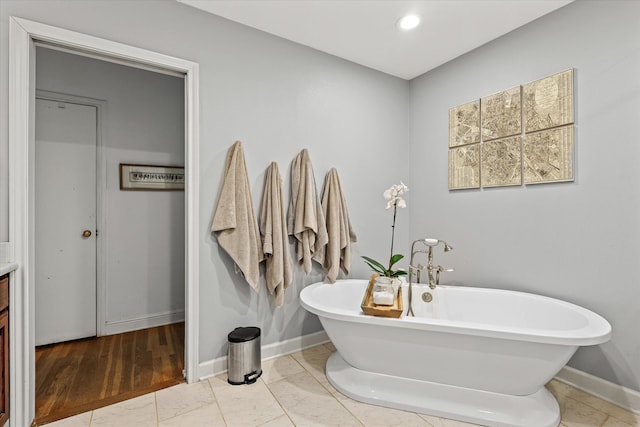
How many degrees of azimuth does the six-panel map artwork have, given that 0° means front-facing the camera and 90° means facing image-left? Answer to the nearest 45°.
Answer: approximately 45°

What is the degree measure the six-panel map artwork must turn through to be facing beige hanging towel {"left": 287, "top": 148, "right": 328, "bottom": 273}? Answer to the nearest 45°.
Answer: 0° — it already faces it

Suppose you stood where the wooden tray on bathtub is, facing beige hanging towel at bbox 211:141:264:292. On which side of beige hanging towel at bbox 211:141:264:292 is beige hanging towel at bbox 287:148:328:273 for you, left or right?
right

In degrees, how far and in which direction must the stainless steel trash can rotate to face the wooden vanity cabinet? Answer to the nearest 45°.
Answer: approximately 135° to its right

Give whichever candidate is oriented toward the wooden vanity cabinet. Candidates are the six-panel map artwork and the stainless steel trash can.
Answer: the six-panel map artwork

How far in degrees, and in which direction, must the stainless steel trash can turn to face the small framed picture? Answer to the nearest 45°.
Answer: approximately 180°
